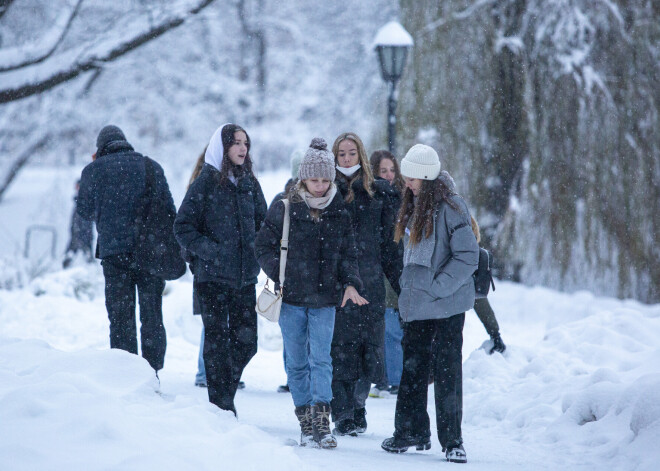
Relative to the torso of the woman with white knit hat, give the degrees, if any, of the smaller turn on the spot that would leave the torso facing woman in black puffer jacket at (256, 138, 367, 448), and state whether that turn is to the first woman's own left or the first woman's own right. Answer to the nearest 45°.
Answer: approximately 45° to the first woman's own right

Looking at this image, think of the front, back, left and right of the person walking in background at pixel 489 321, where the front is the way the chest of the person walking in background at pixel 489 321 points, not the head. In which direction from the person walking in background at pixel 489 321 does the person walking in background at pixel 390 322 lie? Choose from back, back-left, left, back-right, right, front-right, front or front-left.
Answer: front-left

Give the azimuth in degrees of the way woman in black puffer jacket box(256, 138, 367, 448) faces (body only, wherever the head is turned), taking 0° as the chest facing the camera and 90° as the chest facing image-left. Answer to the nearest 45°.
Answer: approximately 0°

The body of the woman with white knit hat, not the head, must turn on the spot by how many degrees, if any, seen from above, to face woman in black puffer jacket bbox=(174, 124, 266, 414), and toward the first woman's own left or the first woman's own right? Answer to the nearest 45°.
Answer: approximately 45° to the first woman's own right

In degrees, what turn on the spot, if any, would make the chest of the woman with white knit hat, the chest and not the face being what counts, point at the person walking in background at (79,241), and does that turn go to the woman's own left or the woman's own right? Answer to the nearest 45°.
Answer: approximately 90° to the woman's own right
